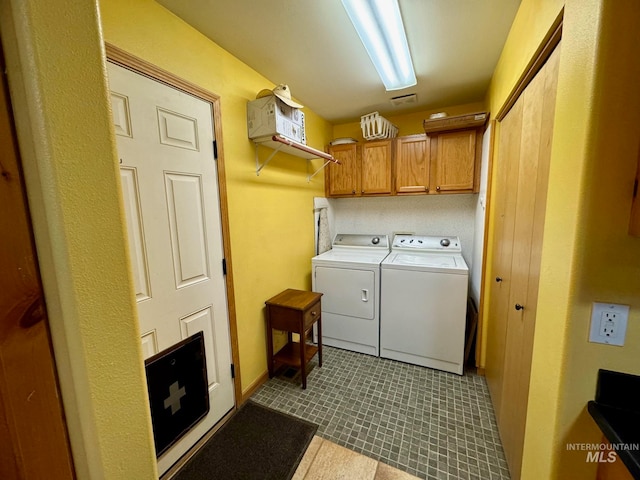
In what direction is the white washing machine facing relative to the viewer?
toward the camera

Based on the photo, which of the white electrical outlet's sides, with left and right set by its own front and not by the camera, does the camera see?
front

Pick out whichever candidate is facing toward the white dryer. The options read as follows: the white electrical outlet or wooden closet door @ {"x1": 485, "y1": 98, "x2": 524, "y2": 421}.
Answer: the wooden closet door

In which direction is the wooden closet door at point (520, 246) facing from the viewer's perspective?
to the viewer's left
